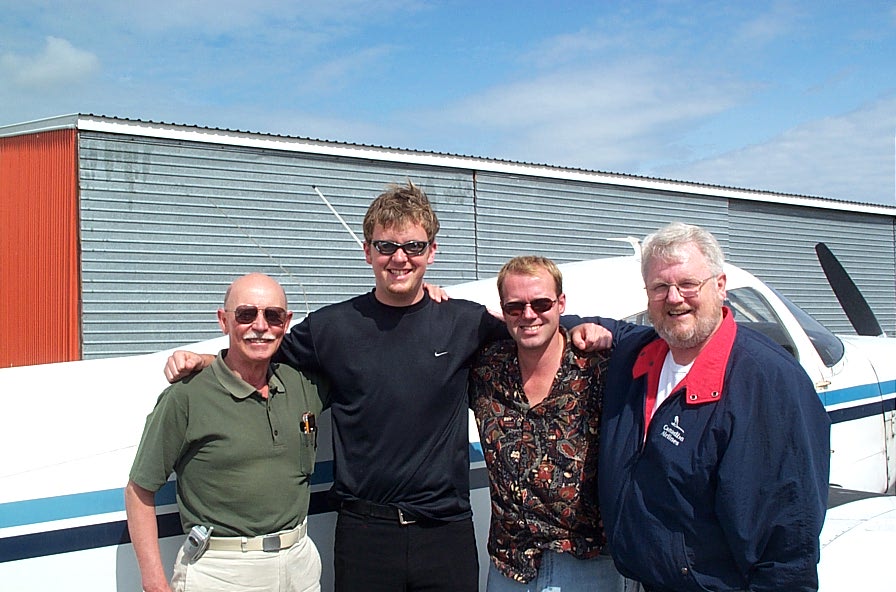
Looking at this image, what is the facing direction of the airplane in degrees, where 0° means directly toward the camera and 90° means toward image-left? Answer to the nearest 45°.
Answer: approximately 225°

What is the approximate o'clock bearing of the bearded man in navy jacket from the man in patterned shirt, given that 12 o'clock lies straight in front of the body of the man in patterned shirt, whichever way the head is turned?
The bearded man in navy jacket is roughly at 10 o'clock from the man in patterned shirt.

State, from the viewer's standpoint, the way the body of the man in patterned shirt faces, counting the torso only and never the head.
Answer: toward the camera

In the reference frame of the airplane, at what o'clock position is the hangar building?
The hangar building is roughly at 10 o'clock from the airplane.

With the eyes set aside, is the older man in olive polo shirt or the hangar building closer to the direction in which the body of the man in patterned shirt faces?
the older man in olive polo shirt

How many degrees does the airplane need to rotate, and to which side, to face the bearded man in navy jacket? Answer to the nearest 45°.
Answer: approximately 45° to its right

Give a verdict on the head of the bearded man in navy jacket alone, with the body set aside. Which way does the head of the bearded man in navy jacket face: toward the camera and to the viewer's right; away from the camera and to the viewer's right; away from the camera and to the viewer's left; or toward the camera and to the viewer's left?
toward the camera and to the viewer's left

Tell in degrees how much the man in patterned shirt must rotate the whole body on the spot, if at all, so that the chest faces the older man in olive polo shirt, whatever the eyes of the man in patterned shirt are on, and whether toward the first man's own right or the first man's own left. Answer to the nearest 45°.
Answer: approximately 90° to the first man's own right
